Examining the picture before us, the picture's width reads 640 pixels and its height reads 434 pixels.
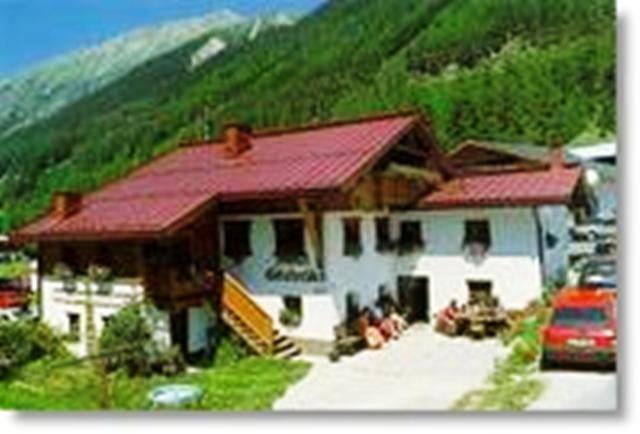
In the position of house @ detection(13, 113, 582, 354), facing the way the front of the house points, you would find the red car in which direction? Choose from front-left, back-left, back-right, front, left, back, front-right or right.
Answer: front

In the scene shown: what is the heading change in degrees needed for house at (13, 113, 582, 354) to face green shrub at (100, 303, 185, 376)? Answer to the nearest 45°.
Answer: approximately 90° to its right

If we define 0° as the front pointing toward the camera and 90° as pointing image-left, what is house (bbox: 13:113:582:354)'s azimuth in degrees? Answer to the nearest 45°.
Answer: approximately 315°

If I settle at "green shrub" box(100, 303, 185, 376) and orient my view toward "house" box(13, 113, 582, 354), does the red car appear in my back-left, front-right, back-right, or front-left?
front-right
